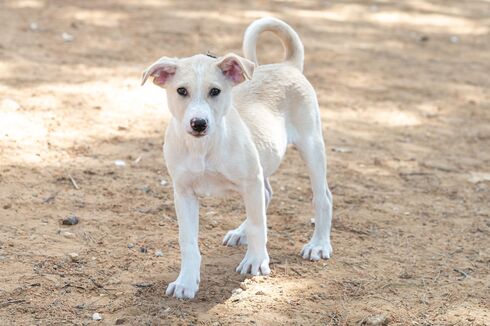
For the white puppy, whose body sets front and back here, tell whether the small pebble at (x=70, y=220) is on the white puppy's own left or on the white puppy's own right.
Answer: on the white puppy's own right

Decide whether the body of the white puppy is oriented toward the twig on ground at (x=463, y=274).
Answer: no

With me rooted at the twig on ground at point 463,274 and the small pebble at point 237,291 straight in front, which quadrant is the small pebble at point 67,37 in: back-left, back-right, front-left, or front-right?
front-right

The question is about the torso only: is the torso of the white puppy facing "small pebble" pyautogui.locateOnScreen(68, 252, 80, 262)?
no

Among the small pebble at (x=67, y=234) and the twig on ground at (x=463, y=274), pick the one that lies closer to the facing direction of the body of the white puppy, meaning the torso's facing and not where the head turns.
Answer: the small pebble

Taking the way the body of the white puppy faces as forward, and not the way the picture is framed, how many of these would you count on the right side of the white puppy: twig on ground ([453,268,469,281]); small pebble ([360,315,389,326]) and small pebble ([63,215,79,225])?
1

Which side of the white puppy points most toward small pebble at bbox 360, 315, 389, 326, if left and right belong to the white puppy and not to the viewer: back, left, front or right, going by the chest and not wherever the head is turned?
left

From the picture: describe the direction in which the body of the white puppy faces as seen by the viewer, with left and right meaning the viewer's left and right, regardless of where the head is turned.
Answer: facing the viewer and to the left of the viewer

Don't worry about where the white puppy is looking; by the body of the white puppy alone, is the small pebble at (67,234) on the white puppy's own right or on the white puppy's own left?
on the white puppy's own right

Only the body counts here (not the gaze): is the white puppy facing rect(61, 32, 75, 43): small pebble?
no

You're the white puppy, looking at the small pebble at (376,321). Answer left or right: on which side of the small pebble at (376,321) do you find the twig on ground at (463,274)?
left

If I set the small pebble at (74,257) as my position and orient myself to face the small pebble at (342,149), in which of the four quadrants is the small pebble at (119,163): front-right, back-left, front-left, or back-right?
front-left
